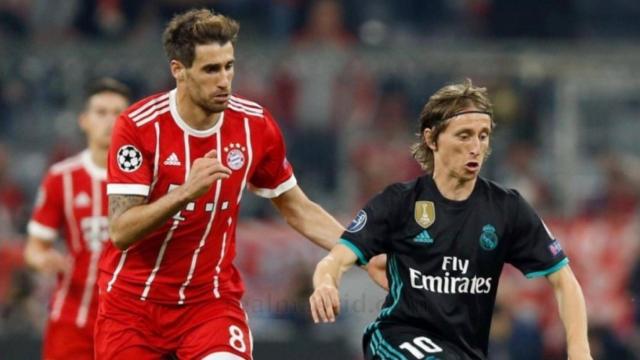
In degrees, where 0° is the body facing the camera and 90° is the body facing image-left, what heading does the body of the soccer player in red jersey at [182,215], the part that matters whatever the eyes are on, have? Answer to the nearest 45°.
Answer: approximately 315°

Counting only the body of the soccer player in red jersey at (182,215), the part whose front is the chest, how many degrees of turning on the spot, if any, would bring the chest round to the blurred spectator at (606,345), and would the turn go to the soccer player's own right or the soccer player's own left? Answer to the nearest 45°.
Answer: approximately 90° to the soccer player's own left

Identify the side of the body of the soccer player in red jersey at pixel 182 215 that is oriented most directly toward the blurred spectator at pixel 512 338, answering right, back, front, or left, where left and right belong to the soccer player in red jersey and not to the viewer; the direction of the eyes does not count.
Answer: back

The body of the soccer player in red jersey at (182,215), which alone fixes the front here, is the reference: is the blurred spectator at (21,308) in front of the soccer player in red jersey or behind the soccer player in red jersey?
behind

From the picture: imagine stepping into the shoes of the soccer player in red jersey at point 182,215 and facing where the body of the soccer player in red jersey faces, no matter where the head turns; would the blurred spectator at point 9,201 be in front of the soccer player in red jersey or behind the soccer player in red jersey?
behind

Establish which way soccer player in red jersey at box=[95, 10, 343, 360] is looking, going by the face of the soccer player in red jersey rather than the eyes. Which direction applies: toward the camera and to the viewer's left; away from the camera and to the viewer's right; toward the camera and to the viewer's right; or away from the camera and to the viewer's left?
toward the camera and to the viewer's right
